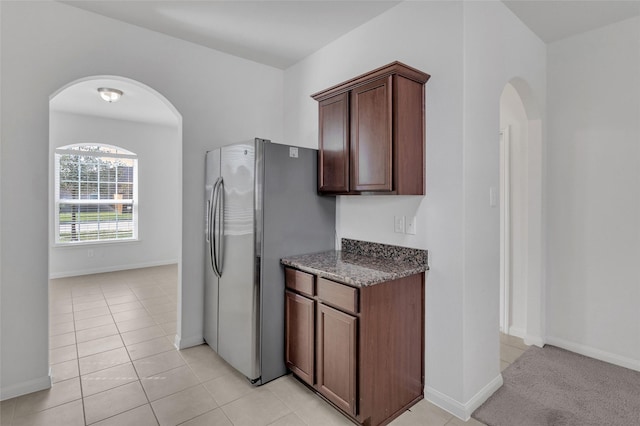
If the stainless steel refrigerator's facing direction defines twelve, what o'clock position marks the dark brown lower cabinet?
The dark brown lower cabinet is roughly at 9 o'clock from the stainless steel refrigerator.

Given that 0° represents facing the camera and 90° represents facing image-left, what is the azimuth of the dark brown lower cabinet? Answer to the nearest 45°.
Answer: approximately 45°

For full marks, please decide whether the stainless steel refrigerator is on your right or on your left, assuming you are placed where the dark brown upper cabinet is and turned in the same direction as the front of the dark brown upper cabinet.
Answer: on your right

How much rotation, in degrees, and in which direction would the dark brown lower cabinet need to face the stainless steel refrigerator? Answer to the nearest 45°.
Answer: approximately 90° to its right

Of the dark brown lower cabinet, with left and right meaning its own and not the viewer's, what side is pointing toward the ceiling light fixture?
right

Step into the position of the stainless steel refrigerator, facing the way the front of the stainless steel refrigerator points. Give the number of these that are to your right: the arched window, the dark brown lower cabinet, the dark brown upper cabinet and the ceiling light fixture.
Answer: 2

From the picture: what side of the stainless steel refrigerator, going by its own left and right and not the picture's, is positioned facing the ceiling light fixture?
right

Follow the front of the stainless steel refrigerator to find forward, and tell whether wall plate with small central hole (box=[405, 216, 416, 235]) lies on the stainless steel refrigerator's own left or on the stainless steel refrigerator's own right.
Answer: on the stainless steel refrigerator's own left

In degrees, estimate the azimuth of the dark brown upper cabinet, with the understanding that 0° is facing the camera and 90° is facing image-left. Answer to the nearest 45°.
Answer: approximately 45°
